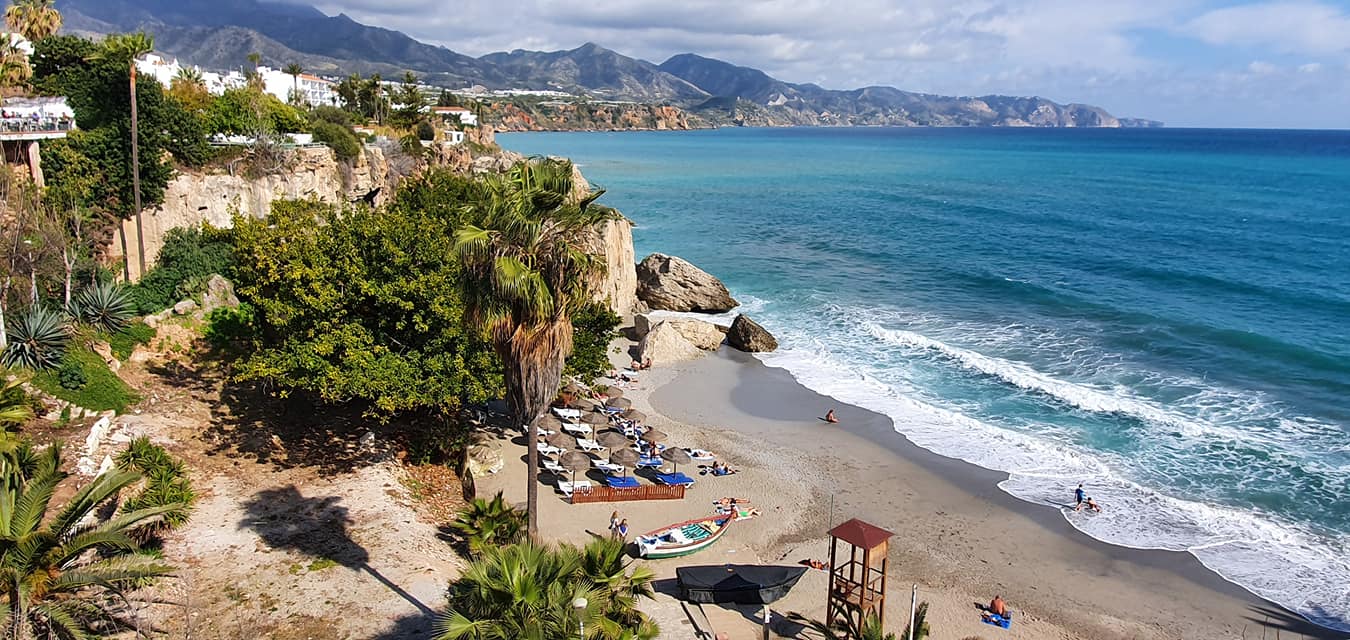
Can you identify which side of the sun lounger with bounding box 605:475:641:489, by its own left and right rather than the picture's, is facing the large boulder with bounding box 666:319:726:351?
left

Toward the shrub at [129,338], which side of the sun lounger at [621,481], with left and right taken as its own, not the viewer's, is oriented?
back

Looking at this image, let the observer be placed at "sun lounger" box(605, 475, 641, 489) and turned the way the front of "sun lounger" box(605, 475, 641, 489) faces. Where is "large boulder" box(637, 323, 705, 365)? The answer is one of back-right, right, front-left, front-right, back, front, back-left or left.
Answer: left

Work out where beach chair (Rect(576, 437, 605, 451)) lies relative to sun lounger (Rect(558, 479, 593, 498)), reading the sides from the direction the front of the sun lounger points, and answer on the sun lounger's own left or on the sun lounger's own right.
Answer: on the sun lounger's own left

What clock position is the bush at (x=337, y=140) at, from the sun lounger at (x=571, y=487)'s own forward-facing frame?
The bush is roughly at 8 o'clock from the sun lounger.

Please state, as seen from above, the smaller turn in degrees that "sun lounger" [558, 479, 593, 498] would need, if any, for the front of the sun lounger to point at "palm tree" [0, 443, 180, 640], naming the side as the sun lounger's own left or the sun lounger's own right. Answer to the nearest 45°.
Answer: approximately 135° to the sun lounger's own right

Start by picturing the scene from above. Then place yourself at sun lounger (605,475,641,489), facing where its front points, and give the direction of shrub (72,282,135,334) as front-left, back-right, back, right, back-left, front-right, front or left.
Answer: back

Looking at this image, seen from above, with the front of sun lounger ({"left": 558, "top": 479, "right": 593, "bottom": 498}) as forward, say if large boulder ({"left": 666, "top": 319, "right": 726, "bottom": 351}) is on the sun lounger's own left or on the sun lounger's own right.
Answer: on the sun lounger's own left

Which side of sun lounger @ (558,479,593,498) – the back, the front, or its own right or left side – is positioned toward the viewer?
right

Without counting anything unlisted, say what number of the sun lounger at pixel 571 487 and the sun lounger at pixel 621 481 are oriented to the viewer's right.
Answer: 2

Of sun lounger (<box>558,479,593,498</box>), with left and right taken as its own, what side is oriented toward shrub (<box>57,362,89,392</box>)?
back

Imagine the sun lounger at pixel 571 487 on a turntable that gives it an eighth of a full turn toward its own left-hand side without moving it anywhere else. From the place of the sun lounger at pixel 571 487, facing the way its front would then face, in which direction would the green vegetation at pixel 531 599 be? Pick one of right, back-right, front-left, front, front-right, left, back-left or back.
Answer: back-right

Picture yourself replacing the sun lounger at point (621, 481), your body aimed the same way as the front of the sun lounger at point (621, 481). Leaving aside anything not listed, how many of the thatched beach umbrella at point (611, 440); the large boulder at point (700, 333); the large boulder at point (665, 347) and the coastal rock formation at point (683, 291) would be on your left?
4

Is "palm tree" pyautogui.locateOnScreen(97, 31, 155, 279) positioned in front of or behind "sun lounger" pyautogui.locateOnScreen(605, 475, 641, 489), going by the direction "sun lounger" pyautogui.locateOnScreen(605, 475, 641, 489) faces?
behind

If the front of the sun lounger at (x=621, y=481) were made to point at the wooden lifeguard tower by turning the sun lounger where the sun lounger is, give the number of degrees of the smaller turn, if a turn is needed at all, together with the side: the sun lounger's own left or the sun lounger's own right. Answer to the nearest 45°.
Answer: approximately 45° to the sun lounger's own right

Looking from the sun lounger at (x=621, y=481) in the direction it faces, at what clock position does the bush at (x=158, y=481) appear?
The bush is roughly at 5 o'clock from the sun lounger.

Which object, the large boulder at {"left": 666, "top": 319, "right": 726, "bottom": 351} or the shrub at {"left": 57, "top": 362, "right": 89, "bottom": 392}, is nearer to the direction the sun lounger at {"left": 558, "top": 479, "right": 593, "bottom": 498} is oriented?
the large boulder

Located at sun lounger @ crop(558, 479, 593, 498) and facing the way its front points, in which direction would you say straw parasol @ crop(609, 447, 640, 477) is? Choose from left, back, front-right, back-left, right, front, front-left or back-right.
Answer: front-left

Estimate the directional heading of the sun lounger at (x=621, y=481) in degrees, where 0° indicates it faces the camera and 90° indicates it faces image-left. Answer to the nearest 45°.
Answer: approximately 270°

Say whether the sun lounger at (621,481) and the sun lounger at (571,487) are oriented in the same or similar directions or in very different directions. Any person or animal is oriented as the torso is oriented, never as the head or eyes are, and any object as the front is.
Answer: same or similar directions
